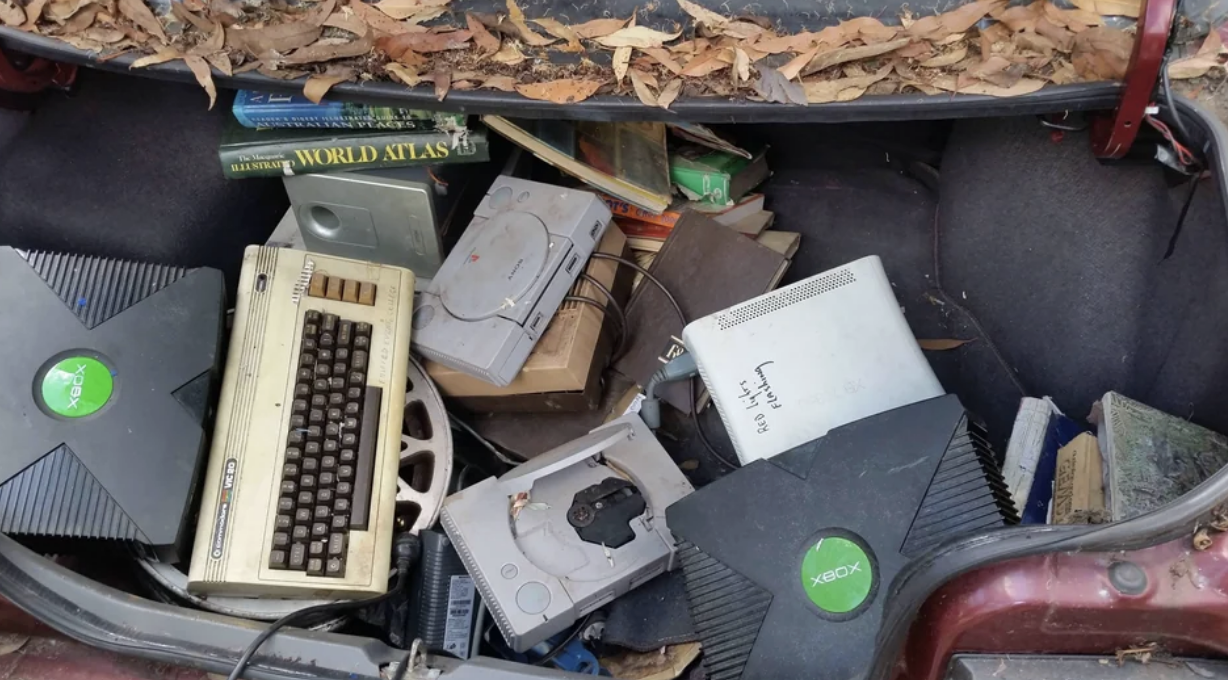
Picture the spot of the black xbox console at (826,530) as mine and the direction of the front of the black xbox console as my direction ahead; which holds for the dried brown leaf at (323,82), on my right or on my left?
on my right

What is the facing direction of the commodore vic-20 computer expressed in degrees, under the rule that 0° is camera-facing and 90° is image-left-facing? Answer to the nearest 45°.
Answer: approximately 270°

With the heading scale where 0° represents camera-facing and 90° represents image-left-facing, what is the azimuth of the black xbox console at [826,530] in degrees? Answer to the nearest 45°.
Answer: approximately 0°
